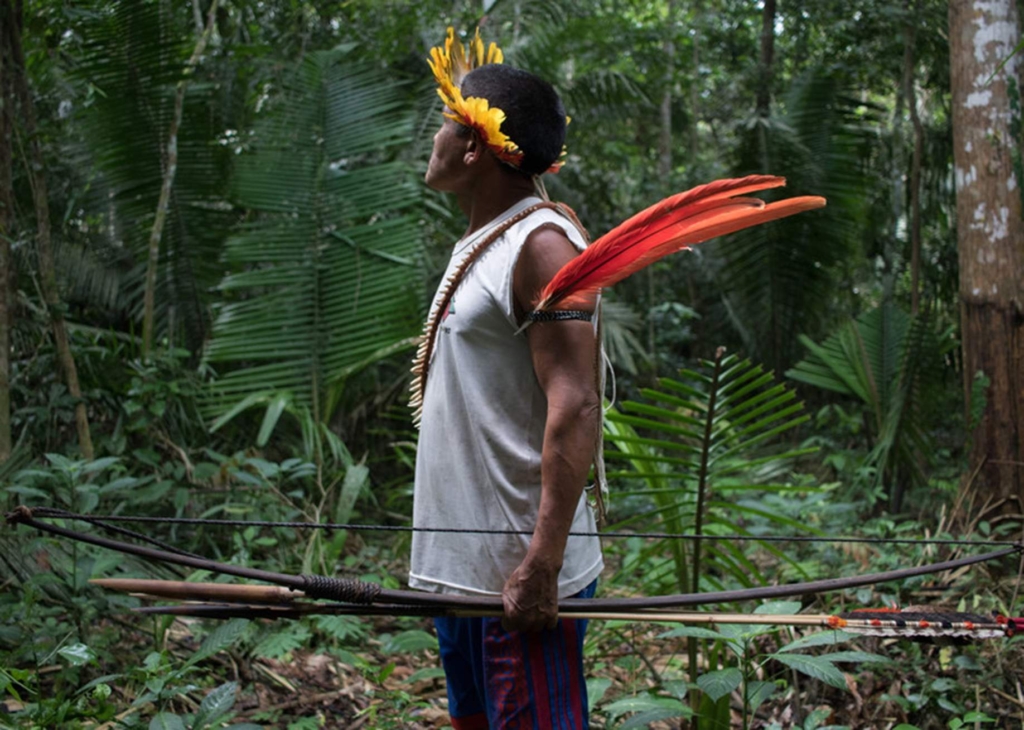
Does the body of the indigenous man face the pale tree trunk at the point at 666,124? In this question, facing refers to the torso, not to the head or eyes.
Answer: no

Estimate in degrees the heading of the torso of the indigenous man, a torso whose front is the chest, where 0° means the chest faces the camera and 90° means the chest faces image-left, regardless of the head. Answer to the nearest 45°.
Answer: approximately 90°

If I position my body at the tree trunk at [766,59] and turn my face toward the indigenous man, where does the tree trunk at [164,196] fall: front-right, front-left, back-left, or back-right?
front-right

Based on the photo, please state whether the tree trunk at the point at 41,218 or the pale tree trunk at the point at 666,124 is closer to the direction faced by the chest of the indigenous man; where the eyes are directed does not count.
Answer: the tree trunk

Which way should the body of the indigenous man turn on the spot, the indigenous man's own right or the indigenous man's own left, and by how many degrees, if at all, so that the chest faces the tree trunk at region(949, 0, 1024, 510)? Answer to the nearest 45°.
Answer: approximately 135° to the indigenous man's own right

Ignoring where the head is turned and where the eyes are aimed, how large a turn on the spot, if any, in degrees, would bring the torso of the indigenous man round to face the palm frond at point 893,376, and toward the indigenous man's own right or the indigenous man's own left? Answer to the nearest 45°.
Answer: approximately 135° to the indigenous man's own right

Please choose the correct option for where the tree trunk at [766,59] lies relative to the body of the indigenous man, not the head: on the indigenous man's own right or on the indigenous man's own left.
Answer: on the indigenous man's own right

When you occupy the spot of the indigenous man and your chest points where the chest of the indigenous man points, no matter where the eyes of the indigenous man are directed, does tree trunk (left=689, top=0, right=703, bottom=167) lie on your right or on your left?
on your right

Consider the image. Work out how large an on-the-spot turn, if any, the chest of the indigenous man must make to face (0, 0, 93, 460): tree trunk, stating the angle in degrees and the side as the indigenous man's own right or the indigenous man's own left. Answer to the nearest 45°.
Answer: approximately 45° to the indigenous man's own right

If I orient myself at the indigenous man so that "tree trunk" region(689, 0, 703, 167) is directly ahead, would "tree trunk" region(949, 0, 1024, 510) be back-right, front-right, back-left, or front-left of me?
front-right
